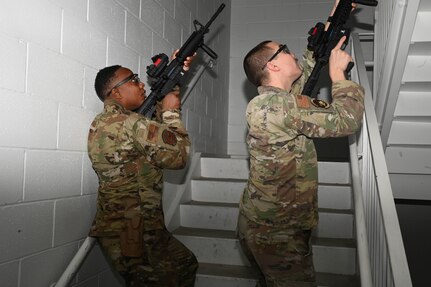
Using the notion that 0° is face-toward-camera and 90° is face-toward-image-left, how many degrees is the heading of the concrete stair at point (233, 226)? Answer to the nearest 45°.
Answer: approximately 0°

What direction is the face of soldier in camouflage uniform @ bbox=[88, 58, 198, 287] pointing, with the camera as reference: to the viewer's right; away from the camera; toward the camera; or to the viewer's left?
to the viewer's right

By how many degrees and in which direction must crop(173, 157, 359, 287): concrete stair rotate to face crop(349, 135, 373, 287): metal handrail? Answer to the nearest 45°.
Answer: approximately 45° to its left
